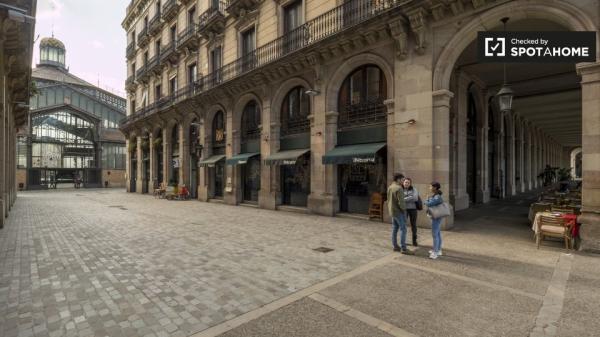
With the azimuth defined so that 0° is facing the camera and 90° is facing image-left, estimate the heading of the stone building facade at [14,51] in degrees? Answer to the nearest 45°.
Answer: approximately 270°

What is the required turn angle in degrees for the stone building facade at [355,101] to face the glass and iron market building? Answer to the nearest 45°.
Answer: approximately 90° to its right

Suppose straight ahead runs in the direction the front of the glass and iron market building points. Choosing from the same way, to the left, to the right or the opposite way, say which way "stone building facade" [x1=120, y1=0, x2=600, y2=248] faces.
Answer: to the right

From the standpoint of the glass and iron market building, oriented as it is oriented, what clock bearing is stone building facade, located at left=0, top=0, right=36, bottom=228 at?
The stone building facade is roughly at 12 o'clock from the glass and iron market building.

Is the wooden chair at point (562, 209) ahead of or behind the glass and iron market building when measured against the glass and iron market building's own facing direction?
ahead

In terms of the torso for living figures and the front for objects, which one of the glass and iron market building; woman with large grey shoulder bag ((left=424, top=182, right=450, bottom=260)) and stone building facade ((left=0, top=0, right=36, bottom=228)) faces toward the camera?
the glass and iron market building

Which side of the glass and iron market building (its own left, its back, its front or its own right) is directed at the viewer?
front

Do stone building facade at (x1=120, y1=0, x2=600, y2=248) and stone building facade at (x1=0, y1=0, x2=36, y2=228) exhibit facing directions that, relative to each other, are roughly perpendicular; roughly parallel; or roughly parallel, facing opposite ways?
roughly parallel, facing opposite ways

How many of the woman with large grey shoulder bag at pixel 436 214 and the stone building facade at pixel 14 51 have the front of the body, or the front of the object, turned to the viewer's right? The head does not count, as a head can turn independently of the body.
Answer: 1

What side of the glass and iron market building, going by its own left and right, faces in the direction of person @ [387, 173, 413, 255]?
front

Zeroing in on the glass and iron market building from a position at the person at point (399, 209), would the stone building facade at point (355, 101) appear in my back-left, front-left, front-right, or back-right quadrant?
front-right

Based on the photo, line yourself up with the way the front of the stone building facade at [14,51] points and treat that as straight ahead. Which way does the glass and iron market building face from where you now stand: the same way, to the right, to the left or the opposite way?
to the right

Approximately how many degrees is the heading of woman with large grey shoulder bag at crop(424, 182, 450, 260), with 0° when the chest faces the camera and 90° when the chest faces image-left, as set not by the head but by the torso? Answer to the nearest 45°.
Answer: approximately 90°
